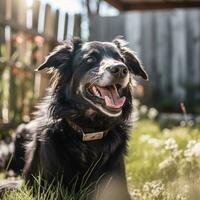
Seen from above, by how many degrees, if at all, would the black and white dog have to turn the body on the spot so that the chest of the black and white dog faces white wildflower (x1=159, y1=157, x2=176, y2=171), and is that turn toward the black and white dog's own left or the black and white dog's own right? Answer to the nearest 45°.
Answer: approximately 45° to the black and white dog's own left

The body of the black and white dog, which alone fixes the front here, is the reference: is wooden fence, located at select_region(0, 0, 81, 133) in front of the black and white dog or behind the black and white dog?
behind

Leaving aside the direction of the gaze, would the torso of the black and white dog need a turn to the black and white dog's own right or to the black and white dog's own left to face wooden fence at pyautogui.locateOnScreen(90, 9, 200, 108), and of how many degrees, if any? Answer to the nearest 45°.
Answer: approximately 135° to the black and white dog's own left

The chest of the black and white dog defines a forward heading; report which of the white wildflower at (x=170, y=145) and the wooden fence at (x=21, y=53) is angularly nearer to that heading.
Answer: the white wildflower

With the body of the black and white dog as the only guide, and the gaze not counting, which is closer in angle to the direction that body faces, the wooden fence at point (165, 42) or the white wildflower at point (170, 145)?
the white wildflower

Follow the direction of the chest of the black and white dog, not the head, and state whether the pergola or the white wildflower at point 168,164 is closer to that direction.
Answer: the white wildflower

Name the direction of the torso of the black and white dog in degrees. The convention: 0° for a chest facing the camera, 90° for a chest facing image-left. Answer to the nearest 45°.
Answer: approximately 315°

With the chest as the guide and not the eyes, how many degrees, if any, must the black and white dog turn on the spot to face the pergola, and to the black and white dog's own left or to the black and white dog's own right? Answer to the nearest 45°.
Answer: approximately 135° to the black and white dog's own left
